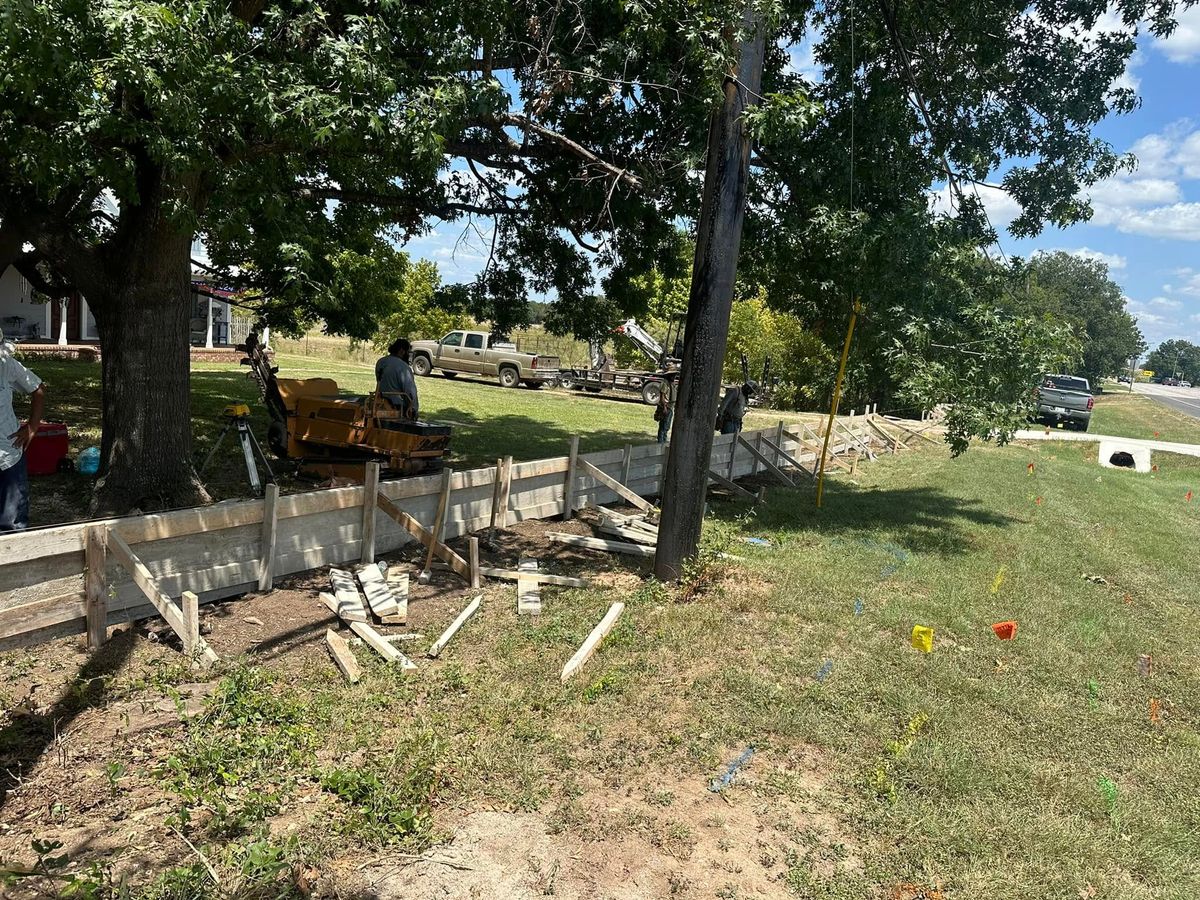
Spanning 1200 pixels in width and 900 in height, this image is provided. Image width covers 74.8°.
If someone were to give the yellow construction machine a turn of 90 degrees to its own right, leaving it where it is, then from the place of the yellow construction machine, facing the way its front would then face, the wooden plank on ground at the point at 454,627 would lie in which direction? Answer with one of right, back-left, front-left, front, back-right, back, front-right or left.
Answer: front

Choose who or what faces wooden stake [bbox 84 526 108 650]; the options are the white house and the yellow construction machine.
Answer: the white house

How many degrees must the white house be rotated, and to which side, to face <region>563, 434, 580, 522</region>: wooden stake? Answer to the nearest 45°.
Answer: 0° — it already faces it

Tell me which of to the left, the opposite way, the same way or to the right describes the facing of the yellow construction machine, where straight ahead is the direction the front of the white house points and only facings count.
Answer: to the left

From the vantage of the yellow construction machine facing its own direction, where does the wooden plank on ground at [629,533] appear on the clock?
The wooden plank on ground is roughly at 1 o'clock from the yellow construction machine.

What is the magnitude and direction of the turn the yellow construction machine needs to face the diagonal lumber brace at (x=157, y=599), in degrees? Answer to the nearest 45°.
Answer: approximately 90° to its right

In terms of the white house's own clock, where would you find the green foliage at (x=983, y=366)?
The green foliage is roughly at 11 o'clock from the white house.

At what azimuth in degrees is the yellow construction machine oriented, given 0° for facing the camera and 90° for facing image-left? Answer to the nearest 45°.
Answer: approximately 270°

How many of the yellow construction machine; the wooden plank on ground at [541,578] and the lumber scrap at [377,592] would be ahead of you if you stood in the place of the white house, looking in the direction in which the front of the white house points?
3

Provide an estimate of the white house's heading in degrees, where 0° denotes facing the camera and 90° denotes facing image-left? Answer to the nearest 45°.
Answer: approximately 0°

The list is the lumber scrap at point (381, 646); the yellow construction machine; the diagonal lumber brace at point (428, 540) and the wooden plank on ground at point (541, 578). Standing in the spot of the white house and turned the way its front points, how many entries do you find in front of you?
4

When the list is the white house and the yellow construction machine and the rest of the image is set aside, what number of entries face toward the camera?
1

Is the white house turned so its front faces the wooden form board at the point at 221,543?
yes

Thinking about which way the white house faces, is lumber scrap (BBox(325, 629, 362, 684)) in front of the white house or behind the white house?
in front

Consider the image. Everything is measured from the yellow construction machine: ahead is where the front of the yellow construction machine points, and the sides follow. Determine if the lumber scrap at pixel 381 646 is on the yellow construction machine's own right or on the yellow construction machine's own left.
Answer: on the yellow construction machine's own right

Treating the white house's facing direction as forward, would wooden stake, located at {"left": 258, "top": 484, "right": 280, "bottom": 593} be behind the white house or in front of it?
in front
